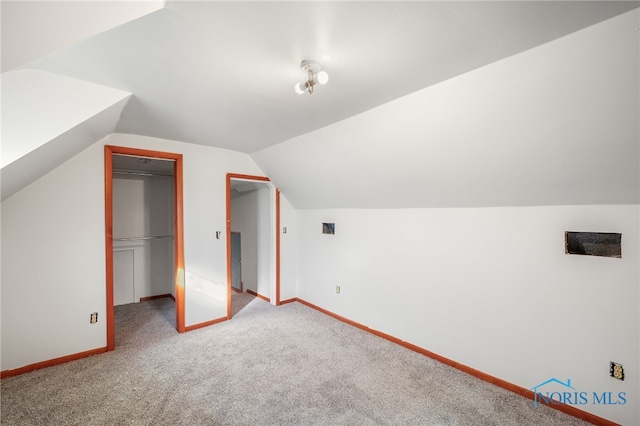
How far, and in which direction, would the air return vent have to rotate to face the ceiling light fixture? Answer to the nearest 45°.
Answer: approximately 45° to its right
